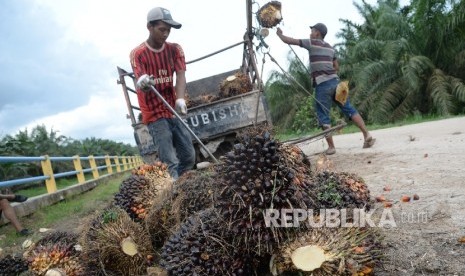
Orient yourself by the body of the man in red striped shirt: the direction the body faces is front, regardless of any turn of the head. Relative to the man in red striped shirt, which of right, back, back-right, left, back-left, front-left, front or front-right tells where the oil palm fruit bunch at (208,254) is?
front-right

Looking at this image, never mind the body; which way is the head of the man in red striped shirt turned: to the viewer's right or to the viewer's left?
to the viewer's right

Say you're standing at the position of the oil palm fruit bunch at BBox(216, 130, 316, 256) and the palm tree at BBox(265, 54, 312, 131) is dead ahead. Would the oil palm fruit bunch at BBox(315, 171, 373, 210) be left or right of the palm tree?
right

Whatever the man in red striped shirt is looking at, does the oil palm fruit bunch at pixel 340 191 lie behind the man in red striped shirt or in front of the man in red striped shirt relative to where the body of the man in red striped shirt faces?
in front

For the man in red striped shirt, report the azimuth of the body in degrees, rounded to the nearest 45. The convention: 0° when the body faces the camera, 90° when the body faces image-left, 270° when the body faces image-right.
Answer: approximately 315°

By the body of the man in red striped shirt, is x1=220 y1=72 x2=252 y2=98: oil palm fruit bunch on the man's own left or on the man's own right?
on the man's own left

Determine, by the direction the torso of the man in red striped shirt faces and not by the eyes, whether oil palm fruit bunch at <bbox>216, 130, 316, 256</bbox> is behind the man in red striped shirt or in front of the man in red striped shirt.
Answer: in front
